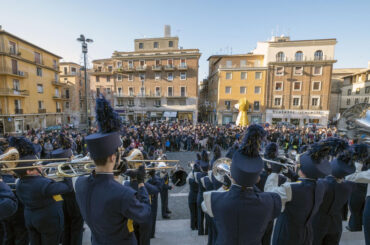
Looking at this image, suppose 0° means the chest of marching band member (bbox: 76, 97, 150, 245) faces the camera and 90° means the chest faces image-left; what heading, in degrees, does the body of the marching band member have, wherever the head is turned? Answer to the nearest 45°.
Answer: approximately 225°

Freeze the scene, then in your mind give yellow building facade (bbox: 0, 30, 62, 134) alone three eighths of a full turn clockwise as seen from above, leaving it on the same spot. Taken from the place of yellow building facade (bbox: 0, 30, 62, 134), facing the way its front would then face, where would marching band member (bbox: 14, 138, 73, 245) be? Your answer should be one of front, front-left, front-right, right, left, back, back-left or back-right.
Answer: left

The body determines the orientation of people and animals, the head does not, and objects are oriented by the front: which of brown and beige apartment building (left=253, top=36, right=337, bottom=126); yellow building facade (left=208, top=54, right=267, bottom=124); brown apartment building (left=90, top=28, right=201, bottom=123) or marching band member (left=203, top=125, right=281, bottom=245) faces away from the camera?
the marching band member

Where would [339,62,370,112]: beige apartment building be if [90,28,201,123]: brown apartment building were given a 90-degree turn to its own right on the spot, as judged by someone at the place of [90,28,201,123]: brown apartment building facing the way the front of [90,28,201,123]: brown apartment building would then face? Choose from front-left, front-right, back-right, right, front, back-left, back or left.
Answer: back

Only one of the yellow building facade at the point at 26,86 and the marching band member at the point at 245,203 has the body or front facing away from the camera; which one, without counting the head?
the marching band member

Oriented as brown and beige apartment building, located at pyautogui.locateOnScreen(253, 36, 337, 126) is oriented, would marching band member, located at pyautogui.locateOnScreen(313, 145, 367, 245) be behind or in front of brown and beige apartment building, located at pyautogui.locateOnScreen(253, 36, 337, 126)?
in front

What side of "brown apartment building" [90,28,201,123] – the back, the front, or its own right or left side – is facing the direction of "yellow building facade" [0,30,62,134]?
right

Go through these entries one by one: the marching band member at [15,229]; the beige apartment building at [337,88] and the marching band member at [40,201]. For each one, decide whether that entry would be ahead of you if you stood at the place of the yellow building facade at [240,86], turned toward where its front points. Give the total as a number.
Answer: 2

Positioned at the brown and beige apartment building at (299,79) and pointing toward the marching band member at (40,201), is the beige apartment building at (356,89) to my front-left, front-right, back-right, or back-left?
back-left

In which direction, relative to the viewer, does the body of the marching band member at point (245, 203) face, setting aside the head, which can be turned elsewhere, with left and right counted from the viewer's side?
facing away from the viewer

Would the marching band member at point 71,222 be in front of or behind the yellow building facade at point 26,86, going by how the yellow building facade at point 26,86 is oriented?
in front

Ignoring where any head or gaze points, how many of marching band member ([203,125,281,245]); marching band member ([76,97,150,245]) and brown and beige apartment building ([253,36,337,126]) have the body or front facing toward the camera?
1

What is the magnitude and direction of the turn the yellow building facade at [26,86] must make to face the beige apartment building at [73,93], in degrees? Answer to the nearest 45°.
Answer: approximately 90° to its left

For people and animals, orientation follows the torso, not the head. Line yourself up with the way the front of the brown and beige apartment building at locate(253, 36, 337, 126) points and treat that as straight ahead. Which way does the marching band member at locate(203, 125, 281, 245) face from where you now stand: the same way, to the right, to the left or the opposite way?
the opposite way

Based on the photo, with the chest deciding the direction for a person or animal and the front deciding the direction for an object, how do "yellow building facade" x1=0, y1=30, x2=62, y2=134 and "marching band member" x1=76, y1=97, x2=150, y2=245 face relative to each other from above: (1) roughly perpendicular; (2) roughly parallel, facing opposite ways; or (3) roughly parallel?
roughly perpendicular

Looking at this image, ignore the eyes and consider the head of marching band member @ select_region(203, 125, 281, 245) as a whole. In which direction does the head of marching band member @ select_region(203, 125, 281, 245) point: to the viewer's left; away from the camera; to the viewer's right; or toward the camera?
away from the camera

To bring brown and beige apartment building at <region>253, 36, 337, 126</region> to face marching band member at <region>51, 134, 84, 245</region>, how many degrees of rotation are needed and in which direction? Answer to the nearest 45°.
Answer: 0° — it already faces them
